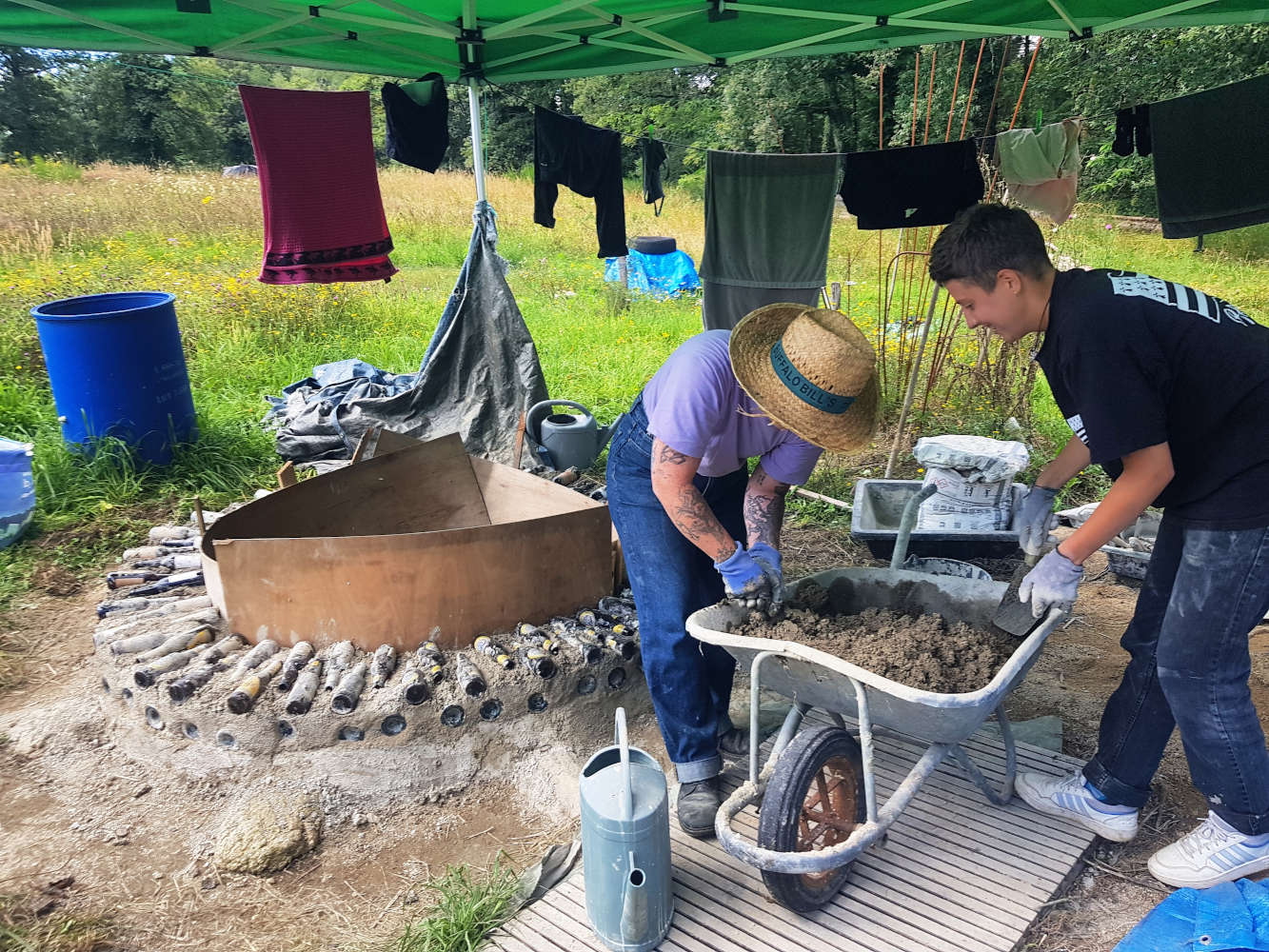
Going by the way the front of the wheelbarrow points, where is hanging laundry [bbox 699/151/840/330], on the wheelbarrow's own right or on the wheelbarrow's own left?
on the wheelbarrow's own right

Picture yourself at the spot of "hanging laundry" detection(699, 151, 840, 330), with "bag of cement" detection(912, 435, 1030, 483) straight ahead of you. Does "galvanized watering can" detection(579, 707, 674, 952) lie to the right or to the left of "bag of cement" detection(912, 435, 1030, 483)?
right

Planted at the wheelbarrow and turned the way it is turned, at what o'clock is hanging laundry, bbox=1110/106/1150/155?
The hanging laundry is roughly at 5 o'clock from the wheelbarrow.

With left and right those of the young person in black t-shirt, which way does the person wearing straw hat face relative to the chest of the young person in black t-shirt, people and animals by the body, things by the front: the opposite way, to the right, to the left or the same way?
the opposite way

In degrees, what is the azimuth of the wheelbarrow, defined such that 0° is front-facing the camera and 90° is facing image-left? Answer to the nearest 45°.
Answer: approximately 45°

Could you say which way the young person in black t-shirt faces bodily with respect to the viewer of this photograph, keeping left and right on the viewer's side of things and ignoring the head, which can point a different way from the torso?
facing to the left of the viewer

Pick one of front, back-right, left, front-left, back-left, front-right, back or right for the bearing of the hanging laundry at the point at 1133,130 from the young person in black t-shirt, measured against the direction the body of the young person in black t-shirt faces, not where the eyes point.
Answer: right

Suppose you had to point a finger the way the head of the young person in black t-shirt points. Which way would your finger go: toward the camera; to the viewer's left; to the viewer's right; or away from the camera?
to the viewer's left

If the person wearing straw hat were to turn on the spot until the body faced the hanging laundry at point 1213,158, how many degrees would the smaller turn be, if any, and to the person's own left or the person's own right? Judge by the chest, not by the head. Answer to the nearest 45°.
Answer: approximately 90° to the person's own left

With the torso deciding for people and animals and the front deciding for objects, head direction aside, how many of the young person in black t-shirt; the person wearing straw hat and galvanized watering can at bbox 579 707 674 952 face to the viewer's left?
1

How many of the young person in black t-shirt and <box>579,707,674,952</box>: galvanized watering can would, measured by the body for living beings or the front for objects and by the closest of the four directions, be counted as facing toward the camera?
1

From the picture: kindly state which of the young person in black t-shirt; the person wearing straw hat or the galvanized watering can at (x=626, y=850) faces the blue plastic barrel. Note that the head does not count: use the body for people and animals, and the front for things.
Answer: the young person in black t-shirt

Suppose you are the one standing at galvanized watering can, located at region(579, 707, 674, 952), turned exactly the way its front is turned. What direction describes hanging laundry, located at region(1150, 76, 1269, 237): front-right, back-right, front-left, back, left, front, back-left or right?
back-left

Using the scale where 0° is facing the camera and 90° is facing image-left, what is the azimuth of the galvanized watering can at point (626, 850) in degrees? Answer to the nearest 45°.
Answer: approximately 0°
